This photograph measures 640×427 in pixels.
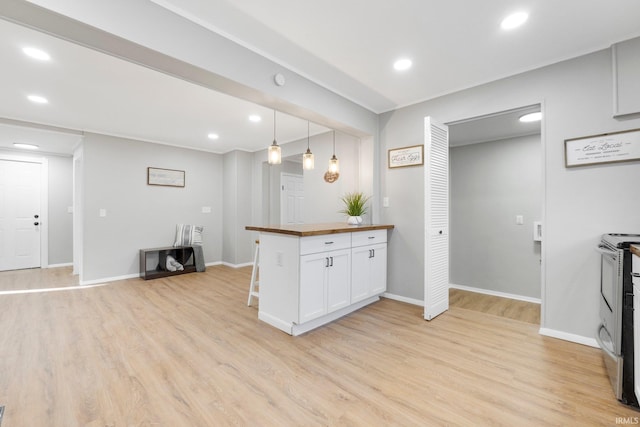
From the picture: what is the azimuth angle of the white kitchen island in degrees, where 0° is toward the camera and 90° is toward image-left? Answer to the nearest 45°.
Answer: approximately 315°

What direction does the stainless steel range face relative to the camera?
to the viewer's left
